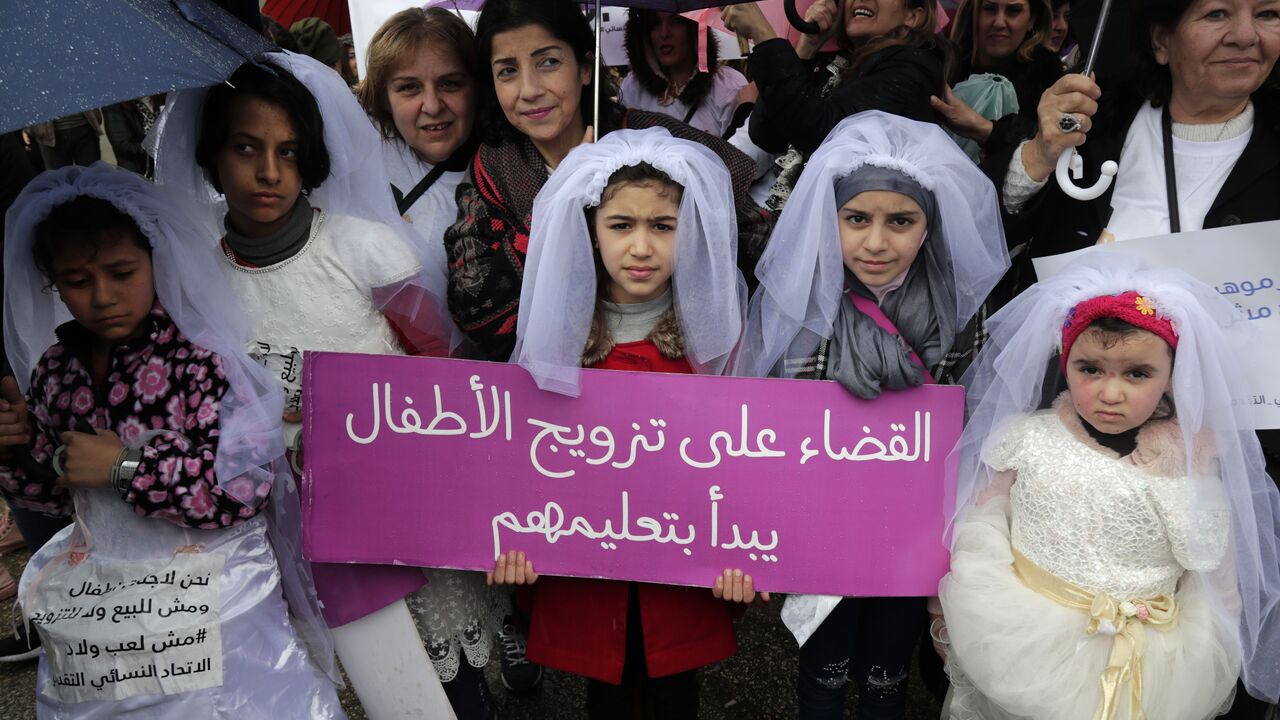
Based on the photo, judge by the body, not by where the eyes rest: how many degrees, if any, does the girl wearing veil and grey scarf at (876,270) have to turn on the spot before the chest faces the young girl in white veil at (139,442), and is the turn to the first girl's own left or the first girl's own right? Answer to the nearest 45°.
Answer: approximately 90° to the first girl's own right

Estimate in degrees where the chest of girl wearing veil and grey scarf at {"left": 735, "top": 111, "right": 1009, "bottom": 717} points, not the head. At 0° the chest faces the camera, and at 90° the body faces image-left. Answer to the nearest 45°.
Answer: approximately 0°

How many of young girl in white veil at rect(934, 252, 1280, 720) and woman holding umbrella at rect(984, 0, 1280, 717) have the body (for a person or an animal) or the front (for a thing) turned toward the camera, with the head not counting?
2

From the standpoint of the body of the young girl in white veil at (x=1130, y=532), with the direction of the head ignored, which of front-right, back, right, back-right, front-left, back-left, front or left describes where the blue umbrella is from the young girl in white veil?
front-right

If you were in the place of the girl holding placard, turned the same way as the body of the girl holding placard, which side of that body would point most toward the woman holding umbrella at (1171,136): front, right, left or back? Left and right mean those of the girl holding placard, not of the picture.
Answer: left
